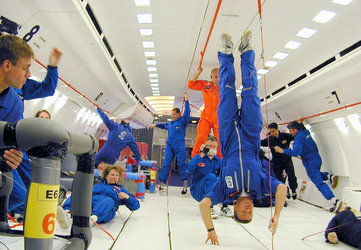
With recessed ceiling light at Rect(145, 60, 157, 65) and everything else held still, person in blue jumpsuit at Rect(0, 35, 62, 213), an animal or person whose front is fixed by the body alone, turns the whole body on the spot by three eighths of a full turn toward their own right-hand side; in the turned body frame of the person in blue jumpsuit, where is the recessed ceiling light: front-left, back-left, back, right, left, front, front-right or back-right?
back

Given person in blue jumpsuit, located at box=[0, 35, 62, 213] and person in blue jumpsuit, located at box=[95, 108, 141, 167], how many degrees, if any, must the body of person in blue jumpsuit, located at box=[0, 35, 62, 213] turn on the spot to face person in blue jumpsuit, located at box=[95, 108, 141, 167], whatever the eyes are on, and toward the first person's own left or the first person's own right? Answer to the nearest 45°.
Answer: approximately 45° to the first person's own left

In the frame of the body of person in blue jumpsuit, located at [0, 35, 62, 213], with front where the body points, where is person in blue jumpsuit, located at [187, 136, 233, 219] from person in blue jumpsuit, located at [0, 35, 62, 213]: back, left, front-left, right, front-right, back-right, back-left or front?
front-left

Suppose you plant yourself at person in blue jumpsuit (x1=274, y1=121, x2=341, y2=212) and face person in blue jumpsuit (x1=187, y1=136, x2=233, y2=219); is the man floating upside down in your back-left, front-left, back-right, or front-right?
front-left

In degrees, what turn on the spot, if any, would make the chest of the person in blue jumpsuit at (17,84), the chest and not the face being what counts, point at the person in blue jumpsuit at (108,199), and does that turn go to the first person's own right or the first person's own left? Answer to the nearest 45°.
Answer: approximately 45° to the first person's own left

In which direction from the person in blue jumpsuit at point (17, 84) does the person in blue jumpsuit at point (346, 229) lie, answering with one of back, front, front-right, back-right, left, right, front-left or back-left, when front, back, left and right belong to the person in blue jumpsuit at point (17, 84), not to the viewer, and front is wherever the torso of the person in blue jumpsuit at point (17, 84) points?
front

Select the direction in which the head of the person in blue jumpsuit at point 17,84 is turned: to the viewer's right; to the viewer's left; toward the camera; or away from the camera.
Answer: to the viewer's right

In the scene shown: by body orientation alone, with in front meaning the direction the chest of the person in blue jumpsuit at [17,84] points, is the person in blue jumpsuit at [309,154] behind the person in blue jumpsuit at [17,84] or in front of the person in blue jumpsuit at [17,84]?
in front

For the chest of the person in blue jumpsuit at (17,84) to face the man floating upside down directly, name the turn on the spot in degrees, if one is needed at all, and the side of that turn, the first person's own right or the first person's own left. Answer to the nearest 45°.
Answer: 0° — they already face them

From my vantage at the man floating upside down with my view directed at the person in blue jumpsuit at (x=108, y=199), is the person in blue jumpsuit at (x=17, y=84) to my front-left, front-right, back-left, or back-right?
front-left

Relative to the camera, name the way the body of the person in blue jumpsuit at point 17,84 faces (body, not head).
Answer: to the viewer's right

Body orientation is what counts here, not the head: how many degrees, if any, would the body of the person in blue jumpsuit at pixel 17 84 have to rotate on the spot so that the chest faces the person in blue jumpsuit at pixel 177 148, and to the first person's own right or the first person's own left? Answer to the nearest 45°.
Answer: approximately 45° to the first person's own left
